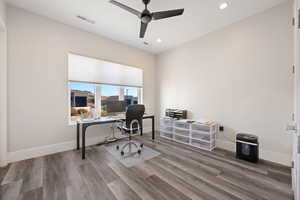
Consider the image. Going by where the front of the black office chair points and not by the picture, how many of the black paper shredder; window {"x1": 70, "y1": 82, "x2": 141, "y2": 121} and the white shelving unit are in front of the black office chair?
1

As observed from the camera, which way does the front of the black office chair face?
facing away from the viewer and to the left of the viewer

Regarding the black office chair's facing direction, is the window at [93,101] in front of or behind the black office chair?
in front

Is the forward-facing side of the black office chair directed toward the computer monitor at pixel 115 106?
yes

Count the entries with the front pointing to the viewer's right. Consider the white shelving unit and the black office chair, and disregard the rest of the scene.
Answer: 0

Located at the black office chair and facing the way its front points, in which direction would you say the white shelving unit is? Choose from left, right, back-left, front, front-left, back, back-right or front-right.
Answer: back-right

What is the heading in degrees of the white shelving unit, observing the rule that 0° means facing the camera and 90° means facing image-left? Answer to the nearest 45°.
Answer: approximately 45°

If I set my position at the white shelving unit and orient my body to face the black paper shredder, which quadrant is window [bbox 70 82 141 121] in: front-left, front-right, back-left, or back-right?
back-right
